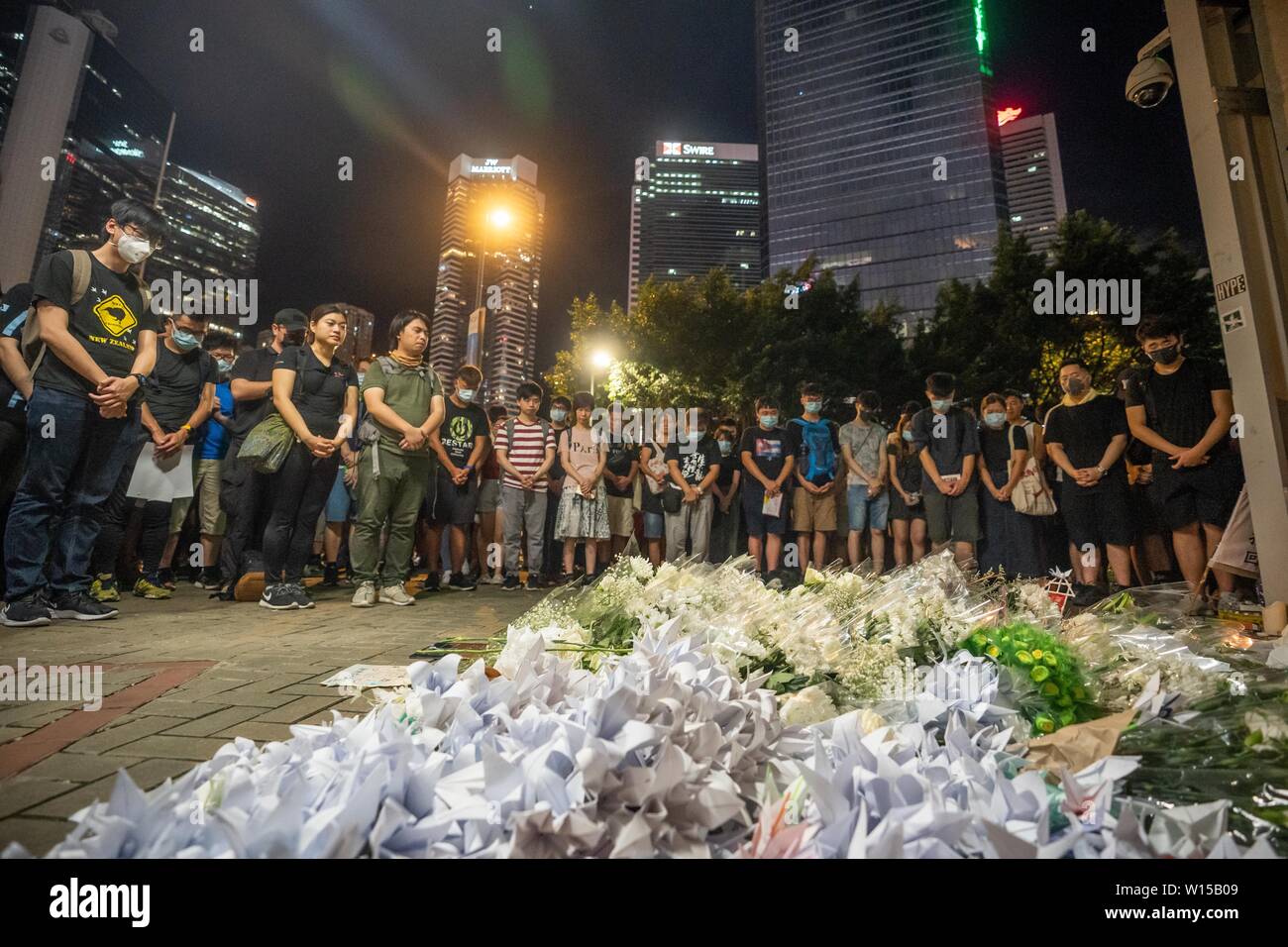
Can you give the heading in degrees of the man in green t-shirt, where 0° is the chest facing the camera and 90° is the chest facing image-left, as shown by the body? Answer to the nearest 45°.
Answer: approximately 315°

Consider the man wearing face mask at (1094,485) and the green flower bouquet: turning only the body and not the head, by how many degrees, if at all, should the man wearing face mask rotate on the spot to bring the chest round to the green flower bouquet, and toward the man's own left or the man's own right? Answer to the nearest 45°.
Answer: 0° — they already face it

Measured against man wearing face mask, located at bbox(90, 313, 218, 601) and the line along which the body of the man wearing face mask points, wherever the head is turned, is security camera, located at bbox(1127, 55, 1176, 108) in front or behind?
in front

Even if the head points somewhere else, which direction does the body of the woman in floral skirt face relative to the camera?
toward the camera

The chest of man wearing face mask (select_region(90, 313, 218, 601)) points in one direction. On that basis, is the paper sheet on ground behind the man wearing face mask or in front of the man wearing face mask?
in front

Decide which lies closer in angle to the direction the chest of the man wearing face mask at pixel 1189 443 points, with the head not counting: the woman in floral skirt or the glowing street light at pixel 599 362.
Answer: the woman in floral skirt

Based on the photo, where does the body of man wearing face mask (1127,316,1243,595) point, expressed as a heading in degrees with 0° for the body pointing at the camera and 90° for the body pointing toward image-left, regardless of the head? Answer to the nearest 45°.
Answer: approximately 0°

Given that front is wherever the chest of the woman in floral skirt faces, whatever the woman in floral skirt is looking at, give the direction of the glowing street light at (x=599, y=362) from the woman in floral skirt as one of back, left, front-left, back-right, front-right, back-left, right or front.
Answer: back

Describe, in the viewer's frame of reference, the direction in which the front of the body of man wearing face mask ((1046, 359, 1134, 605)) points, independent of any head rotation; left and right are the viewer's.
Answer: facing the viewer

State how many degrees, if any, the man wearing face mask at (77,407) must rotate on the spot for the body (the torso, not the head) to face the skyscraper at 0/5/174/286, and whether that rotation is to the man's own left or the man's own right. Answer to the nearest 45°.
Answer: approximately 135° to the man's own left

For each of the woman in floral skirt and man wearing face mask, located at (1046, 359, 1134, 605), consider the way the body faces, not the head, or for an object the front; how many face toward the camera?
2

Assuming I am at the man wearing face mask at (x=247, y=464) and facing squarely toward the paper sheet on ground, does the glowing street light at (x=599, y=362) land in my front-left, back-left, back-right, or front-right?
back-left

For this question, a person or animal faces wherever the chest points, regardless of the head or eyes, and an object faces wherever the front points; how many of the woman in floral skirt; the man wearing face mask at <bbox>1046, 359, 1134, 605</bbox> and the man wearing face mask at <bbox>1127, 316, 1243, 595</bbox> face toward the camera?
3
